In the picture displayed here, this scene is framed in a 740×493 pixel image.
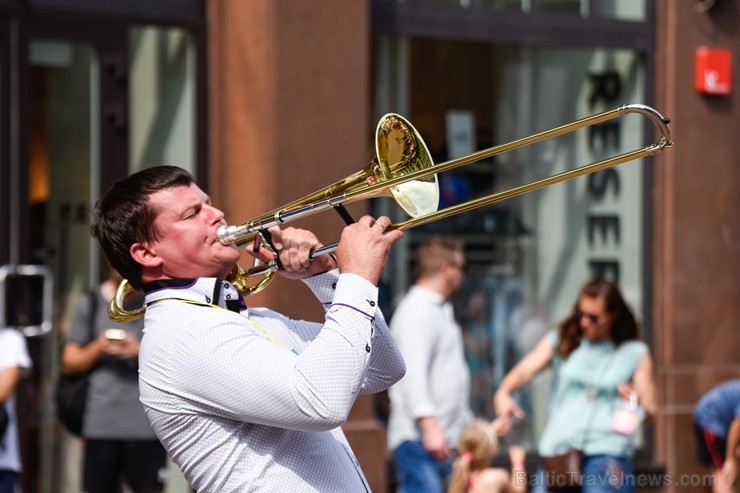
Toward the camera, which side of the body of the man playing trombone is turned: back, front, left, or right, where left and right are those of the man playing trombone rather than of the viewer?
right

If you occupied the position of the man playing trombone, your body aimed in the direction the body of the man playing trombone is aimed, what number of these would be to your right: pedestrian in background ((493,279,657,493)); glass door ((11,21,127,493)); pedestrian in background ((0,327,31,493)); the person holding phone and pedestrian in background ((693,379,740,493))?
0

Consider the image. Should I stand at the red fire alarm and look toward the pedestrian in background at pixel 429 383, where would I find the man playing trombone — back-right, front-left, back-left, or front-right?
front-left

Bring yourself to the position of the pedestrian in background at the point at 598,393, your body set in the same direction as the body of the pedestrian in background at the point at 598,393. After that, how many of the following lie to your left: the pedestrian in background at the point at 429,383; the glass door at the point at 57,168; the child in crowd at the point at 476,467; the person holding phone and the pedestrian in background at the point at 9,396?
0

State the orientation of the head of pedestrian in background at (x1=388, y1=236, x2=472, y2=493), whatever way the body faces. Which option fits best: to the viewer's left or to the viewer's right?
to the viewer's right

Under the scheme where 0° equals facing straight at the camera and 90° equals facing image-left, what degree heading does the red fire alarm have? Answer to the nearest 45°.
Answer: approximately 0°

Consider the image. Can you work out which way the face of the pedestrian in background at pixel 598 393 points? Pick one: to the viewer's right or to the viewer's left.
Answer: to the viewer's left

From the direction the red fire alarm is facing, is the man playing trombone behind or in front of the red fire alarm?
in front

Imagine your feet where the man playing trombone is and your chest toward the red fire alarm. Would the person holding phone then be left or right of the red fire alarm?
left

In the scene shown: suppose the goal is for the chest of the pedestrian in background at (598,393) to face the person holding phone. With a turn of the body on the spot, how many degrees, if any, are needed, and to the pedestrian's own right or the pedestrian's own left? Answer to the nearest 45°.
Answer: approximately 90° to the pedestrian's own right

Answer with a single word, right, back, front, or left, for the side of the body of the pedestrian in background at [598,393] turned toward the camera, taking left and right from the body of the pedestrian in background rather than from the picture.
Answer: front
